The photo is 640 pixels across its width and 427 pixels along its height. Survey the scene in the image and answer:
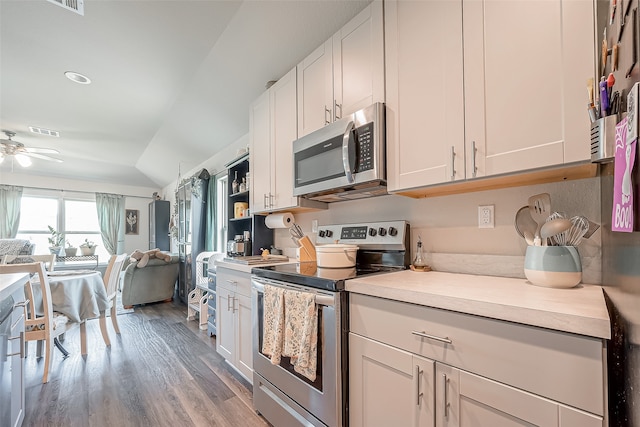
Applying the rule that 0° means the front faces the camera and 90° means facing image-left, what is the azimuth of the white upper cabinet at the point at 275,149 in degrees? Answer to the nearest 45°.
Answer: approximately 45°

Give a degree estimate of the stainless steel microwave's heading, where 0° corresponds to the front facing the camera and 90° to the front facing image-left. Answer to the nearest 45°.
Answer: approximately 45°

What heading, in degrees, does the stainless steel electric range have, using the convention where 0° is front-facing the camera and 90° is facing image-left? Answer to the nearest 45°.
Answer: approximately 45°

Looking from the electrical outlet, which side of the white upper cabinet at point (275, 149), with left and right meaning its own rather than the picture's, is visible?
left

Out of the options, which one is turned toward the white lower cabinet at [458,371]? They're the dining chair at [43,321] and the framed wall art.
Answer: the framed wall art

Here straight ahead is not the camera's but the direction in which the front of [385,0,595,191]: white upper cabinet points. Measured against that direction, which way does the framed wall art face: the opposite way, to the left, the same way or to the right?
to the left

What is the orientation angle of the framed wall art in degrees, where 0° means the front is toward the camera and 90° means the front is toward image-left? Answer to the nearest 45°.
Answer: approximately 0°

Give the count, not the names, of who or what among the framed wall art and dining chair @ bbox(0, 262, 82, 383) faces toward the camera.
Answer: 1
